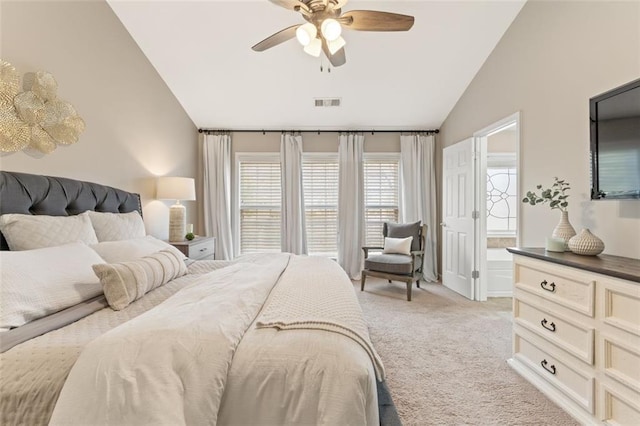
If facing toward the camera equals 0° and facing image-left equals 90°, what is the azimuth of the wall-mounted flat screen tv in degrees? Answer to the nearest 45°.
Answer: approximately 45°

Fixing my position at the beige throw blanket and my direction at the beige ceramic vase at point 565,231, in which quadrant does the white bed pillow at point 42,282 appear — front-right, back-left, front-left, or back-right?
back-left

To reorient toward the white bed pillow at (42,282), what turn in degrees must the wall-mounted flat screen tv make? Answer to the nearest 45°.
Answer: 0° — it already faces it

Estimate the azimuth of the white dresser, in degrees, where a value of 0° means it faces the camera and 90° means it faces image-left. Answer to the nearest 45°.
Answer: approximately 45°

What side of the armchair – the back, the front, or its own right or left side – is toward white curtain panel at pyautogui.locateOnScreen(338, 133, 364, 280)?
right

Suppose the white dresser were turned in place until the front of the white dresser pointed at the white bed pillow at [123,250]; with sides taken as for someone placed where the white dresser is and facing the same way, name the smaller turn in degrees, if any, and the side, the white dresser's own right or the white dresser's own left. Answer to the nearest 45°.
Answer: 0° — it already faces it

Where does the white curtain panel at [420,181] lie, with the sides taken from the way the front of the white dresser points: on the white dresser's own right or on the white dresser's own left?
on the white dresser's own right
